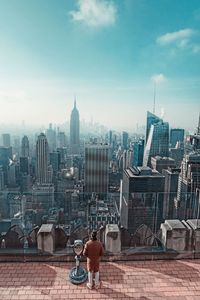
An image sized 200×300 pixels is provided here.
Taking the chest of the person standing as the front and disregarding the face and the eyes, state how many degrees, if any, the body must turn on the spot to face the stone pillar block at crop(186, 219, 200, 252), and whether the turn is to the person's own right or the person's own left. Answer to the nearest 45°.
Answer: approximately 45° to the person's own right

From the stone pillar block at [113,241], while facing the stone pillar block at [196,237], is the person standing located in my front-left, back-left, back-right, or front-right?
back-right

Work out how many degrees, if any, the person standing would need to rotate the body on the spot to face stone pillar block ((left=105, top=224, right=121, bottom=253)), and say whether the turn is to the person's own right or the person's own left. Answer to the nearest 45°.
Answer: approximately 45° to the person's own right

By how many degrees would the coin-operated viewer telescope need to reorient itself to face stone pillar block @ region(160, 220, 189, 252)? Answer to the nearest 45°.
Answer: approximately 90° to its right

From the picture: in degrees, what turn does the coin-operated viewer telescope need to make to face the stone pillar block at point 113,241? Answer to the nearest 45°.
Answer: approximately 45° to its right

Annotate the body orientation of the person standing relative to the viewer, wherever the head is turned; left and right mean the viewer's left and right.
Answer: facing away from the viewer

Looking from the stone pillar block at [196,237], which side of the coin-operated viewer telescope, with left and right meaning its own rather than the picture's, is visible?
right

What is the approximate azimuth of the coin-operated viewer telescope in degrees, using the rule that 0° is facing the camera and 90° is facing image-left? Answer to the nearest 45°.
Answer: approximately 180°

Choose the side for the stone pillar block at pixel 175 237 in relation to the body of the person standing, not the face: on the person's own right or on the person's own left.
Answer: on the person's own right

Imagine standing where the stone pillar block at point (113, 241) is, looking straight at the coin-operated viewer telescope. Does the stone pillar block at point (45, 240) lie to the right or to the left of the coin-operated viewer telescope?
right
